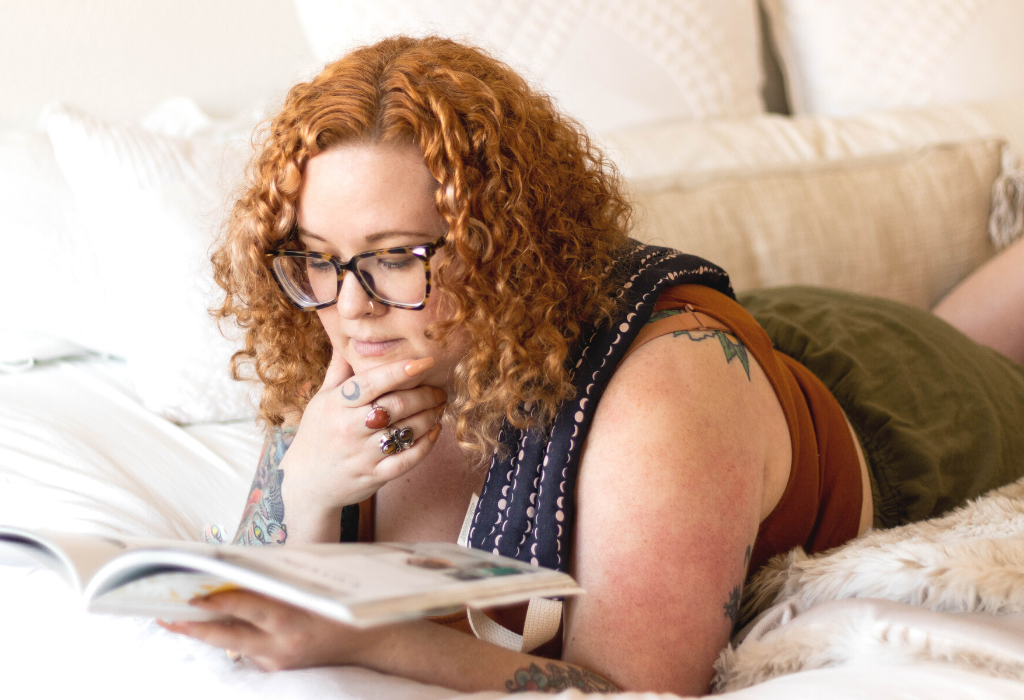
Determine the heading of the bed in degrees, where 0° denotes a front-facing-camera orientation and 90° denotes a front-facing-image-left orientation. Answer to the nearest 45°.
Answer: approximately 0°
